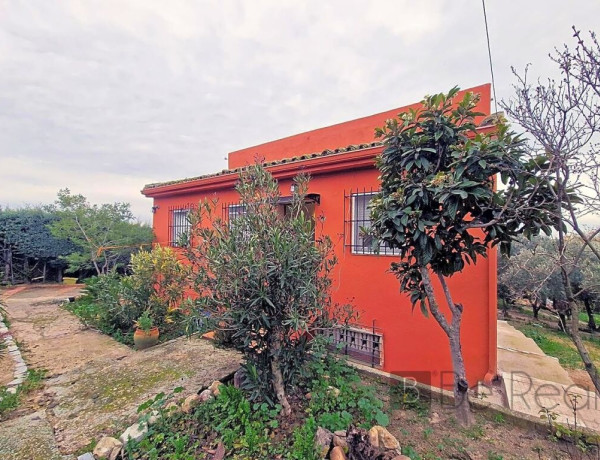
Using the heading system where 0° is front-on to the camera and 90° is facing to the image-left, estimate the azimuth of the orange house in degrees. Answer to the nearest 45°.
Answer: approximately 45°

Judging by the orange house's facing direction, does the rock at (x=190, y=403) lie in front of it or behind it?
in front

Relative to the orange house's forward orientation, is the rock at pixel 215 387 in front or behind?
in front

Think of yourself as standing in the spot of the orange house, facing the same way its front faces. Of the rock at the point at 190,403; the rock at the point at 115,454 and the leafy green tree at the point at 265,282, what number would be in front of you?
3

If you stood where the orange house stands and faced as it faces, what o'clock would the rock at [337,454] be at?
The rock is roughly at 11 o'clock from the orange house.

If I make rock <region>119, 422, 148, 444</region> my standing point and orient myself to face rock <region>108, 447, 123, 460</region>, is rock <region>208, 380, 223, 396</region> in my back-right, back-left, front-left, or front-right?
back-left

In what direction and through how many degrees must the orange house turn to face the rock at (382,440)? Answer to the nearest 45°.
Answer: approximately 45° to its left

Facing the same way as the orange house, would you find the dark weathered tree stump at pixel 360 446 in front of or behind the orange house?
in front

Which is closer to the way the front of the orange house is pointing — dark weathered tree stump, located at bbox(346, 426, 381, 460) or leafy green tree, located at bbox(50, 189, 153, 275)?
the dark weathered tree stump

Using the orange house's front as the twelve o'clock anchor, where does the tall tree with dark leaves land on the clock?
The tall tree with dark leaves is roughly at 10 o'clock from the orange house.
